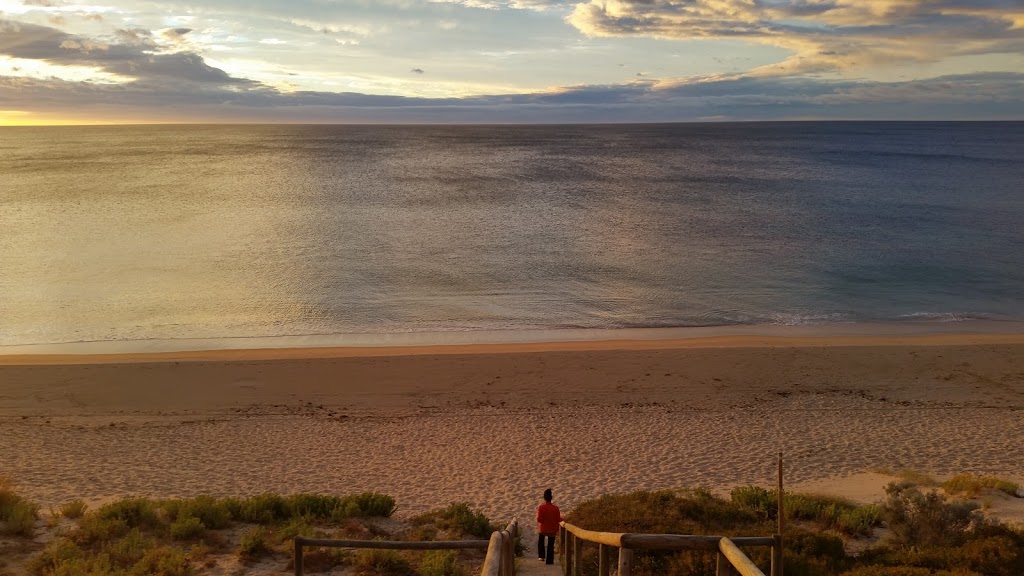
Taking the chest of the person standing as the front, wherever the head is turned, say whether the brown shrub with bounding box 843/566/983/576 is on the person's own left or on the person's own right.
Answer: on the person's own right

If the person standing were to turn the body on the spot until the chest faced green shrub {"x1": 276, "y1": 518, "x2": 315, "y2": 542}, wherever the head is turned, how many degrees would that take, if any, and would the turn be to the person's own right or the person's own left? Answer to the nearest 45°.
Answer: approximately 90° to the person's own left

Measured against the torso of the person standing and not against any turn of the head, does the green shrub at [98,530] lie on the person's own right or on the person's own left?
on the person's own left

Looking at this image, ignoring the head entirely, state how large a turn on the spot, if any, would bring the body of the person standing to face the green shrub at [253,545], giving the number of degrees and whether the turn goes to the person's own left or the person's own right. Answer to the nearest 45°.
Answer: approximately 90° to the person's own left

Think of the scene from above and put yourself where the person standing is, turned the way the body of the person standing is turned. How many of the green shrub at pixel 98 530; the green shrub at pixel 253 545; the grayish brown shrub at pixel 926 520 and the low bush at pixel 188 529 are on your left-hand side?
3

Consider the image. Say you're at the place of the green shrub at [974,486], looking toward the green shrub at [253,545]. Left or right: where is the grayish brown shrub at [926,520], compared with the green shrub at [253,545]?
left

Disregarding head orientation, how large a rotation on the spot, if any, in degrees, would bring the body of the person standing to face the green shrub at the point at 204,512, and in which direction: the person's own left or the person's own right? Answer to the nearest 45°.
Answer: approximately 90° to the person's own left

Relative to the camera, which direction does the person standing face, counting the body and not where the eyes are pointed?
away from the camera

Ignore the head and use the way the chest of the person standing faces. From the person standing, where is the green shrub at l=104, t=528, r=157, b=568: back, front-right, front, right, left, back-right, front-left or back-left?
left

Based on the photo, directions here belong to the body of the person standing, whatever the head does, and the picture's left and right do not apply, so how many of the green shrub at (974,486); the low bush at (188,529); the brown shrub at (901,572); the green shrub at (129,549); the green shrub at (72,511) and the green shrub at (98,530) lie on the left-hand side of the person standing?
4

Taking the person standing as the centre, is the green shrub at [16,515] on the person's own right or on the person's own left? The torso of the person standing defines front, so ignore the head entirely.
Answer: on the person's own left

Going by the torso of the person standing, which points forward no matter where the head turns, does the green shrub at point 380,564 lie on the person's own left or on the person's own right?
on the person's own left

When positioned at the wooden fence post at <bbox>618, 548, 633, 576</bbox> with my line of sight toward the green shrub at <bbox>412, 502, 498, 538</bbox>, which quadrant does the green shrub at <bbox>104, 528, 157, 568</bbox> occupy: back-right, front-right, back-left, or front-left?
front-left
